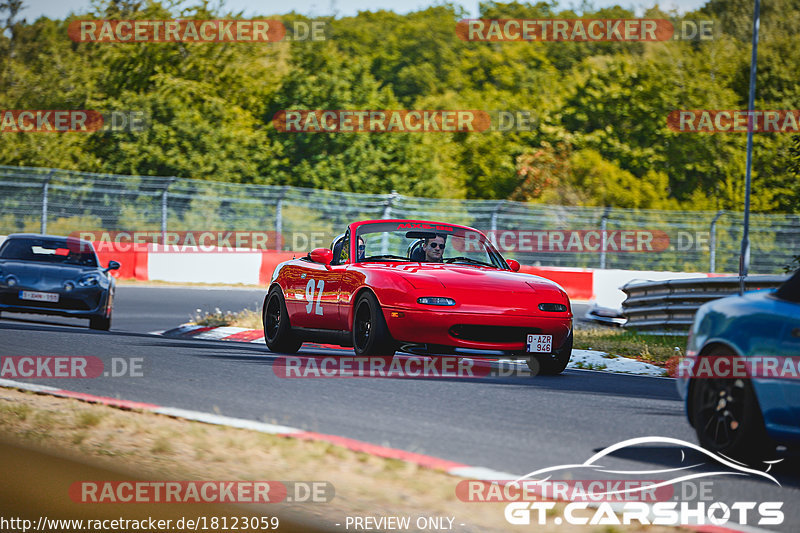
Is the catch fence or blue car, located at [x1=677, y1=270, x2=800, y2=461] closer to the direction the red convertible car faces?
the blue car

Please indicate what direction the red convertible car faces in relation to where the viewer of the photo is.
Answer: facing the viewer and to the right of the viewer

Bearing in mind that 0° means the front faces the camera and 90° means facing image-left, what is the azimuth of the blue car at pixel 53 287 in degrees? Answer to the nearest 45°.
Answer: approximately 0°

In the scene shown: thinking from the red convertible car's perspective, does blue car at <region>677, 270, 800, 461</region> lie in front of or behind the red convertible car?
in front

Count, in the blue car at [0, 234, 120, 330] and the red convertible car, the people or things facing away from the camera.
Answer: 0

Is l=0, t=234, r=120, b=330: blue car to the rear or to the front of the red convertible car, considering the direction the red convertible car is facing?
to the rear

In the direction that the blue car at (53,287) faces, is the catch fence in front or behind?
behind

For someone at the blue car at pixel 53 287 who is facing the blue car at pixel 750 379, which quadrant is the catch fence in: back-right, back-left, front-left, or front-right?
back-left
